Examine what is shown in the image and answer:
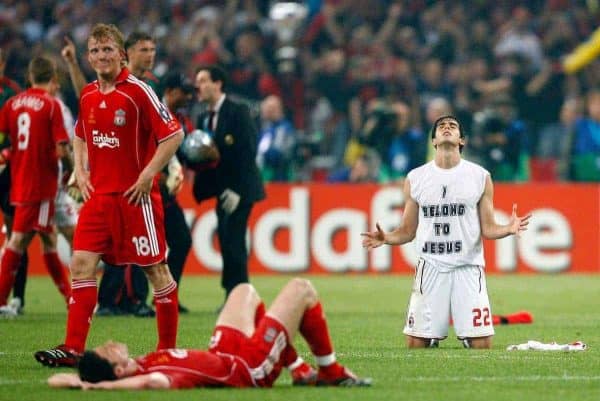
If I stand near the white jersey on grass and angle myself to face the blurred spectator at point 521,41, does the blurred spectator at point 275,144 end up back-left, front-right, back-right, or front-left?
front-left

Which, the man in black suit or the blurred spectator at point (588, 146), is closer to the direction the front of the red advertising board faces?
the man in black suit

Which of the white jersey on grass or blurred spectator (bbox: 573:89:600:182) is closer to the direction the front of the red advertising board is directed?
the white jersey on grass

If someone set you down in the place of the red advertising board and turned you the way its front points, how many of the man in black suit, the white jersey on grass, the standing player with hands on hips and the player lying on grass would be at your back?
0

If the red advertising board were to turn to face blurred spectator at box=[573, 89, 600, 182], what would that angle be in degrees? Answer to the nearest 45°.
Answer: approximately 90° to its left

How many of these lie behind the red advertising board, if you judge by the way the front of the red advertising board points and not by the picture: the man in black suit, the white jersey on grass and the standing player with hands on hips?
0

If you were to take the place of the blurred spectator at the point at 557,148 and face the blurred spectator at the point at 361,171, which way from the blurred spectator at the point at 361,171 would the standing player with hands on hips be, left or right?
left

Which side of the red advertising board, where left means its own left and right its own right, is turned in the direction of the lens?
front

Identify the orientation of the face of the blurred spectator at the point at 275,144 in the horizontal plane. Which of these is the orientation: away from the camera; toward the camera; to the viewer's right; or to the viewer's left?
toward the camera

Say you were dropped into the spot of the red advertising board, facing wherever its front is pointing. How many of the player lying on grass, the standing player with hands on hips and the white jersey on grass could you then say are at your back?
0

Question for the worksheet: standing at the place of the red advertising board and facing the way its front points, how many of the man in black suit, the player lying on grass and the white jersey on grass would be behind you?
0

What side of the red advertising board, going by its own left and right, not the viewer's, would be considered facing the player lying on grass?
front
